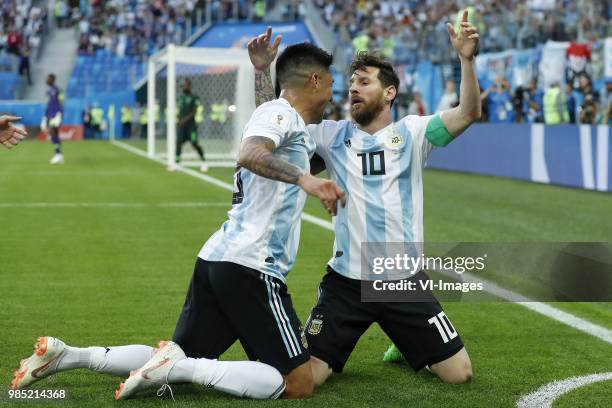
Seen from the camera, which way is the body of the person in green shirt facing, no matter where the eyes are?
toward the camera

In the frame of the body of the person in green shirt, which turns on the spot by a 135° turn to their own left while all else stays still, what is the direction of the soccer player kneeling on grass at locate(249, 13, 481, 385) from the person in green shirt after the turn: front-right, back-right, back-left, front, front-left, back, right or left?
back-right

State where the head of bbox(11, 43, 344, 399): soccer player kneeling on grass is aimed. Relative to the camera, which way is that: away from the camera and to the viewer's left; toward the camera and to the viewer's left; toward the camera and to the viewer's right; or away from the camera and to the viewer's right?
away from the camera and to the viewer's right

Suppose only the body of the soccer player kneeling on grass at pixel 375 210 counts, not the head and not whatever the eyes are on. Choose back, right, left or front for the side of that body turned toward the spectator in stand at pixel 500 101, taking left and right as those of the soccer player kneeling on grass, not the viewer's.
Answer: back

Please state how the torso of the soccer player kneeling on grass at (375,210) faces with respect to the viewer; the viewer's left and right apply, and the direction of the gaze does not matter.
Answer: facing the viewer

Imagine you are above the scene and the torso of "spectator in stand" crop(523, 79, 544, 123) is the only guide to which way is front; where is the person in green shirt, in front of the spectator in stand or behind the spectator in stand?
in front

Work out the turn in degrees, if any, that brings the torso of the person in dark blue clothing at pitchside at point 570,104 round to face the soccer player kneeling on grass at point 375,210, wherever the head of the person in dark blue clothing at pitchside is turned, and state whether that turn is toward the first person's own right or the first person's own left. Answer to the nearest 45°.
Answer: approximately 45° to the first person's own left

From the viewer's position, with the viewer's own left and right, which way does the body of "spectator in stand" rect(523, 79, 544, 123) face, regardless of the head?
facing the viewer and to the left of the viewer

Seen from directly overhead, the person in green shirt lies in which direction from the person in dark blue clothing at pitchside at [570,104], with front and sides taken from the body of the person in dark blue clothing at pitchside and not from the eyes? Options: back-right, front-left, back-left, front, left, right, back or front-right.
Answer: front-right

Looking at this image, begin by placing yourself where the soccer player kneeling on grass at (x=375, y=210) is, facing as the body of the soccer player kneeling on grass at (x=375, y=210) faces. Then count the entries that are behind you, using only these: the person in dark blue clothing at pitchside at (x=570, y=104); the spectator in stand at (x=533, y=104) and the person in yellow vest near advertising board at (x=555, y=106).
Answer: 3

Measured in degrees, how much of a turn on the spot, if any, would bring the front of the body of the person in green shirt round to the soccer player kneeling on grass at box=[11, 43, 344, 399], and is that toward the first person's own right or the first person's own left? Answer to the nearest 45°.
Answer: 0° — they already face them

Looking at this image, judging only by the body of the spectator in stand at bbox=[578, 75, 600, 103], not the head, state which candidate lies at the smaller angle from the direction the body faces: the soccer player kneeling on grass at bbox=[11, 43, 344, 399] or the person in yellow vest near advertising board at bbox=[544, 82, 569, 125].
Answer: the soccer player kneeling on grass

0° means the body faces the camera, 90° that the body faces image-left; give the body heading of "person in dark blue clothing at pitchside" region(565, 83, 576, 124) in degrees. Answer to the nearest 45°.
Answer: approximately 45°

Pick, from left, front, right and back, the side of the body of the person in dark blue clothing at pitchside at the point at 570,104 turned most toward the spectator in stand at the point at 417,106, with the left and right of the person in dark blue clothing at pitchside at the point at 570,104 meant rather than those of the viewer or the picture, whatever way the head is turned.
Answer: right
